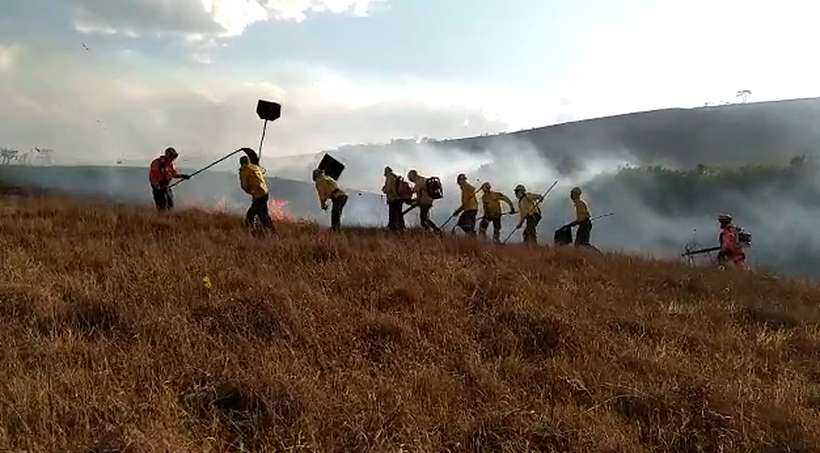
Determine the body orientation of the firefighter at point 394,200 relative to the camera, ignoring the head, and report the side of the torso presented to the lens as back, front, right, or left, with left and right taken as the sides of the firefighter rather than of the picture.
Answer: left

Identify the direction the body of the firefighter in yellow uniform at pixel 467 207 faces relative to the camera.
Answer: to the viewer's left

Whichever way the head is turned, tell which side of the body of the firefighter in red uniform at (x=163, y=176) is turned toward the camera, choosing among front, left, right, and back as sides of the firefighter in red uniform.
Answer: right

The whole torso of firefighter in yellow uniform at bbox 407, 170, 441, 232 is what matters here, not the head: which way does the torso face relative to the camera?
to the viewer's left

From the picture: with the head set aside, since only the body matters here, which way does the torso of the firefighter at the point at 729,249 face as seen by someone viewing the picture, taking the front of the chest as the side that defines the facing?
to the viewer's left

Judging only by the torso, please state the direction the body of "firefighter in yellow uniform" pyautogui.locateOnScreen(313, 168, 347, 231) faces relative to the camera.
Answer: to the viewer's left

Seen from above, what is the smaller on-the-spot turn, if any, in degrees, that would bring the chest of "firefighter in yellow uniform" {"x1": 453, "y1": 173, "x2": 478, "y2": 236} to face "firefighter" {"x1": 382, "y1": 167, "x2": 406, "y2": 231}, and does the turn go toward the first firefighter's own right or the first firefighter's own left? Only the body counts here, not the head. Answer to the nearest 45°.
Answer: approximately 45° to the first firefighter's own left

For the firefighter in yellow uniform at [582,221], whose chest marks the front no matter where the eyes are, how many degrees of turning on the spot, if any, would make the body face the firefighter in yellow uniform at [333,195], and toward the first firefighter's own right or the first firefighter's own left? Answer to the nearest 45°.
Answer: approximately 45° to the first firefighter's own left

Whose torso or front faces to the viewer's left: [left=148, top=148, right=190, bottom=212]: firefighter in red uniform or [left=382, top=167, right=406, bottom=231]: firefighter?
the firefighter

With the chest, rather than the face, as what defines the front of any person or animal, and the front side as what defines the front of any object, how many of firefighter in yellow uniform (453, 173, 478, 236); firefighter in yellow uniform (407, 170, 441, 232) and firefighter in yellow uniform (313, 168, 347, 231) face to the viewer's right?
0

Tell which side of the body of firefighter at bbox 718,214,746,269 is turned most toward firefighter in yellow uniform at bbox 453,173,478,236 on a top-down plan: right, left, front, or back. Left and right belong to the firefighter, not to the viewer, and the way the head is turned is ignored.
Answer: front
